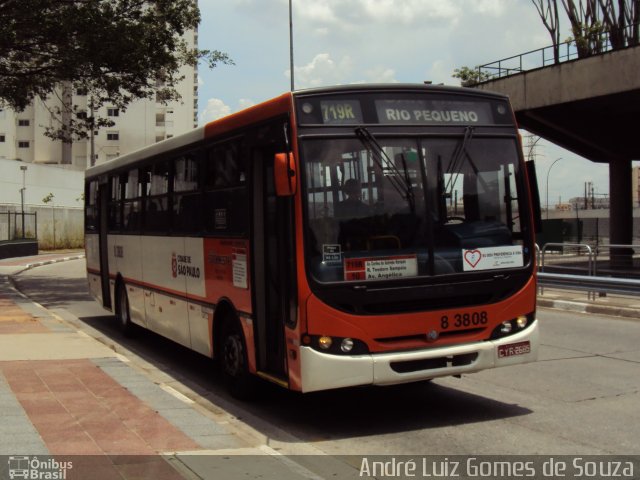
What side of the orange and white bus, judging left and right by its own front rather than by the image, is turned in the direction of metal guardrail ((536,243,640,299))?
left

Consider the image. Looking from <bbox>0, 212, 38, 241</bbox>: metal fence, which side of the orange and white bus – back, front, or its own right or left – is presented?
back

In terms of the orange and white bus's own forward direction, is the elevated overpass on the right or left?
on its left

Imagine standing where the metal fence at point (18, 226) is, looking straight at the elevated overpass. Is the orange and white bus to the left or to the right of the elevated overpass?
right

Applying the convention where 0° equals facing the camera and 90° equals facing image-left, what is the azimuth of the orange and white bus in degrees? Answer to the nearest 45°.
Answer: approximately 315°

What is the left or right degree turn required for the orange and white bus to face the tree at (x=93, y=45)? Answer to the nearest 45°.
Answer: approximately 180°

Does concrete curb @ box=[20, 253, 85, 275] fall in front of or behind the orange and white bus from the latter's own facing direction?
behind
